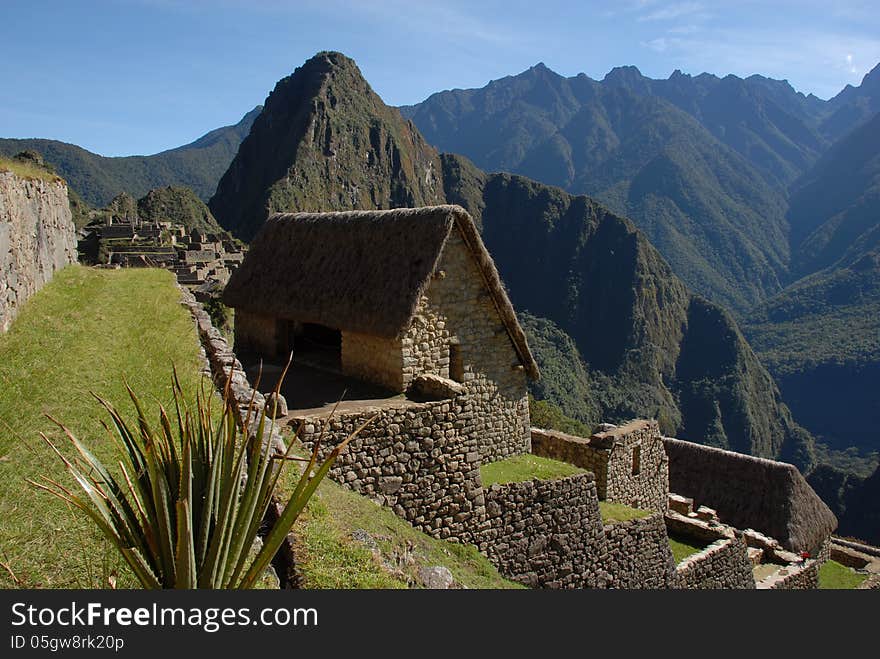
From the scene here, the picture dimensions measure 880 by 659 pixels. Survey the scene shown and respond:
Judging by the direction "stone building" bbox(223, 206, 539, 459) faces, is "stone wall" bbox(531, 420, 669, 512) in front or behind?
behind

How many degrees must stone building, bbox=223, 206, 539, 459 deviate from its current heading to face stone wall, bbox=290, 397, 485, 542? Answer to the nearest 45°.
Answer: approximately 45° to its left

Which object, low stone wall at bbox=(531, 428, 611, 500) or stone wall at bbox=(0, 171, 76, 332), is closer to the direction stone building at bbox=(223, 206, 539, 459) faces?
the stone wall

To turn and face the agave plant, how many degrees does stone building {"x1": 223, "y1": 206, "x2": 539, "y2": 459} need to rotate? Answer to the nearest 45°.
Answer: approximately 45° to its left

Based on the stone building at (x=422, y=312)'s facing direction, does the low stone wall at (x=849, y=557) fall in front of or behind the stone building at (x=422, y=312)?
behind

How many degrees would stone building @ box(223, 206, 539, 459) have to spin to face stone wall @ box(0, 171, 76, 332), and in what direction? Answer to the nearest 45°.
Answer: approximately 45° to its right

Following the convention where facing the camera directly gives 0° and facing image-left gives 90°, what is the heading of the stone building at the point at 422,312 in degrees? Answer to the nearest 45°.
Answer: approximately 45°
